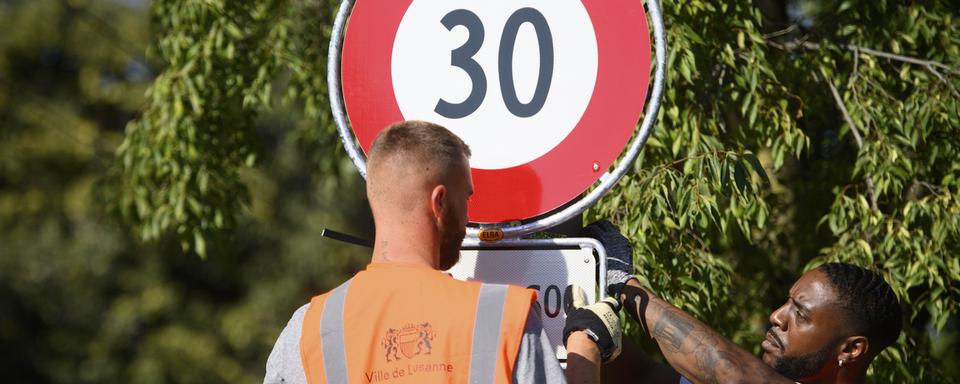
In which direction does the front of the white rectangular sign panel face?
toward the camera

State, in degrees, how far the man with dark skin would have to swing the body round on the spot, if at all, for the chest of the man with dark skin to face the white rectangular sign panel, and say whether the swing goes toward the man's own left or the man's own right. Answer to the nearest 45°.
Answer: approximately 45° to the man's own left

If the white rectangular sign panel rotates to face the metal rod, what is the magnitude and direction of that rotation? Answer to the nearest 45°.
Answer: approximately 90° to its right

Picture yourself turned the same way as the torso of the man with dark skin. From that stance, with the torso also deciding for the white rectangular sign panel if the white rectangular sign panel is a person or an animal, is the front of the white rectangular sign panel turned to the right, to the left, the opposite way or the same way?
to the left

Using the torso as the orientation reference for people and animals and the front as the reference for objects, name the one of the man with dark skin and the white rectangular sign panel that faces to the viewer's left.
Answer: the man with dark skin

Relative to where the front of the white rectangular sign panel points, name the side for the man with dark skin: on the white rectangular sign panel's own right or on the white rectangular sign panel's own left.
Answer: on the white rectangular sign panel's own left

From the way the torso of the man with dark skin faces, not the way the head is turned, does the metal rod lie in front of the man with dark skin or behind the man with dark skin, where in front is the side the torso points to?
in front

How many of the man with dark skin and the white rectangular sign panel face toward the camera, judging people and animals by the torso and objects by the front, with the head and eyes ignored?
1

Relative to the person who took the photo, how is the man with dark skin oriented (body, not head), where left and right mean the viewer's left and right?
facing to the left of the viewer
